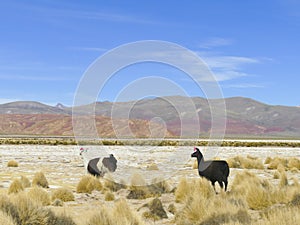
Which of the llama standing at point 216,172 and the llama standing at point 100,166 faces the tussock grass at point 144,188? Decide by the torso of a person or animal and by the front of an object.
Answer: the llama standing at point 216,172

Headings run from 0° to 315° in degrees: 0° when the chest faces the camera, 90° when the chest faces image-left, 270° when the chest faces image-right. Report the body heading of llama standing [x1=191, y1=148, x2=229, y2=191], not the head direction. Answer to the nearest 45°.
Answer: approximately 90°

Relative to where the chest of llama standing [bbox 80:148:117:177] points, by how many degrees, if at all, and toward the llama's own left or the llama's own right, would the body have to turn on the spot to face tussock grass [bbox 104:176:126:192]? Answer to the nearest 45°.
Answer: approximately 90° to the llama's own left

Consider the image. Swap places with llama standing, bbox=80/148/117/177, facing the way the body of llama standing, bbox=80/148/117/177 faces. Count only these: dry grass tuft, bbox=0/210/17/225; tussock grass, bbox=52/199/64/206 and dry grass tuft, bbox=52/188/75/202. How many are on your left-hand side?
3

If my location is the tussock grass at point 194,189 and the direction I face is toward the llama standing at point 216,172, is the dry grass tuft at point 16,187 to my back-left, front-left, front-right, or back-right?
back-left

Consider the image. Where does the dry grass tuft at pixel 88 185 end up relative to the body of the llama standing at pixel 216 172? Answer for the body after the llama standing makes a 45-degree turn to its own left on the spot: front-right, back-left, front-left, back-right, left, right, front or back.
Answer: front-right

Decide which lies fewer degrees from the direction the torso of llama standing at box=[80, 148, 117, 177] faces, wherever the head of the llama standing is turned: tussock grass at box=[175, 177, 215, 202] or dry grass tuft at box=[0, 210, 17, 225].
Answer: the dry grass tuft

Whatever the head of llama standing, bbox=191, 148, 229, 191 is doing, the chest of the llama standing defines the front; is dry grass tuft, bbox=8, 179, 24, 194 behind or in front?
in front

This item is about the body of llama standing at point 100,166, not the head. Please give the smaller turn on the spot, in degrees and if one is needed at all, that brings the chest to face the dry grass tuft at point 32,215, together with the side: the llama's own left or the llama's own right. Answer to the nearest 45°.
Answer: approximately 90° to the llama's own left

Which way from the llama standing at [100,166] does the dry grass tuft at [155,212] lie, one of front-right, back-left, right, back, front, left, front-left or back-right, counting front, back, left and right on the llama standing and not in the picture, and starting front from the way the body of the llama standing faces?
left

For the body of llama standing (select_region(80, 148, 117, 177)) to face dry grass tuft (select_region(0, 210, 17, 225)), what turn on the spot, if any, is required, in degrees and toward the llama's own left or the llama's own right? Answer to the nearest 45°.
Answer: approximately 90° to the llama's own left

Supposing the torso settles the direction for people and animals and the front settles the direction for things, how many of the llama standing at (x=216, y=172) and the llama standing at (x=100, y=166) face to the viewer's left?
2

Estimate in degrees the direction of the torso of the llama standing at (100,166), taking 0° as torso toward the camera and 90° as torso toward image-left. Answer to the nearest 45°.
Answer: approximately 90°
